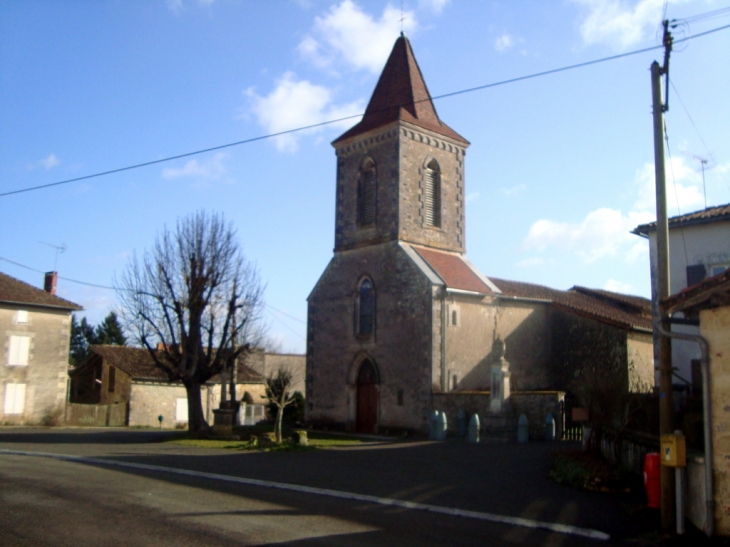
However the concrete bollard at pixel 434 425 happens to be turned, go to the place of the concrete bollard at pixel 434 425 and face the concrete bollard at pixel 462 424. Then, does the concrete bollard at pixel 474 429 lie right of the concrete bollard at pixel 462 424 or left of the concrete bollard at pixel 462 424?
right

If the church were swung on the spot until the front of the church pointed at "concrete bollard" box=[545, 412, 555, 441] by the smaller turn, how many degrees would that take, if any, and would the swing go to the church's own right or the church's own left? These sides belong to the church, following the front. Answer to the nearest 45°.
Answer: approximately 90° to the church's own left

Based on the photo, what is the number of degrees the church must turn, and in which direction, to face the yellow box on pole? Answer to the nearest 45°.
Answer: approximately 45° to its left

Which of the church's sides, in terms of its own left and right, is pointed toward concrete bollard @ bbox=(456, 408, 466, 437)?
left

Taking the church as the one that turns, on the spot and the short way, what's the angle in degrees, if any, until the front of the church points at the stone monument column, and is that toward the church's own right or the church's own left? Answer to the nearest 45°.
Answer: approximately 90° to the church's own left

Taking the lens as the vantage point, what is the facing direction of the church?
facing the viewer and to the left of the viewer

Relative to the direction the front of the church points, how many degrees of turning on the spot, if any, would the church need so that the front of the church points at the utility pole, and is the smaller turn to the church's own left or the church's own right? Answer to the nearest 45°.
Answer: approximately 45° to the church's own left

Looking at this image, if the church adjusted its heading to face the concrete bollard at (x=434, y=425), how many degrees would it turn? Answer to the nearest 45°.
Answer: approximately 45° to its left
